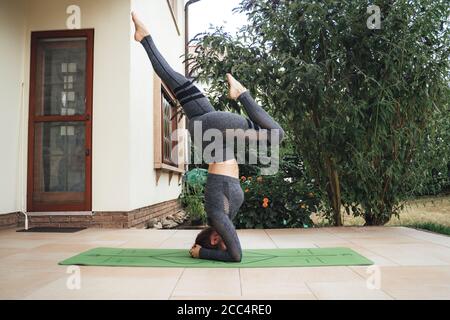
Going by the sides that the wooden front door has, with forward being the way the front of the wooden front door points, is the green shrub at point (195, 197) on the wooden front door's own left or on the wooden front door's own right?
on the wooden front door's own left

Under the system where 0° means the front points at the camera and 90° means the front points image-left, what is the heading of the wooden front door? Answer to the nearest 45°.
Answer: approximately 0°

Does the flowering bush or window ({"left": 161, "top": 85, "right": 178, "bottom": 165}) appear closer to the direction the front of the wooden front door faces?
the flowering bush

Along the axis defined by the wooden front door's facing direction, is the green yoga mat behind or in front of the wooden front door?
in front

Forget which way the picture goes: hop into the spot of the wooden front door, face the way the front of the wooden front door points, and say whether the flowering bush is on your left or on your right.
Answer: on your left

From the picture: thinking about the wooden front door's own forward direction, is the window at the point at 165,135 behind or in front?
behind

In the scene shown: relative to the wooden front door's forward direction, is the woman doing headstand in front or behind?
in front

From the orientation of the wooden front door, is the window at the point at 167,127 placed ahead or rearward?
rearward
